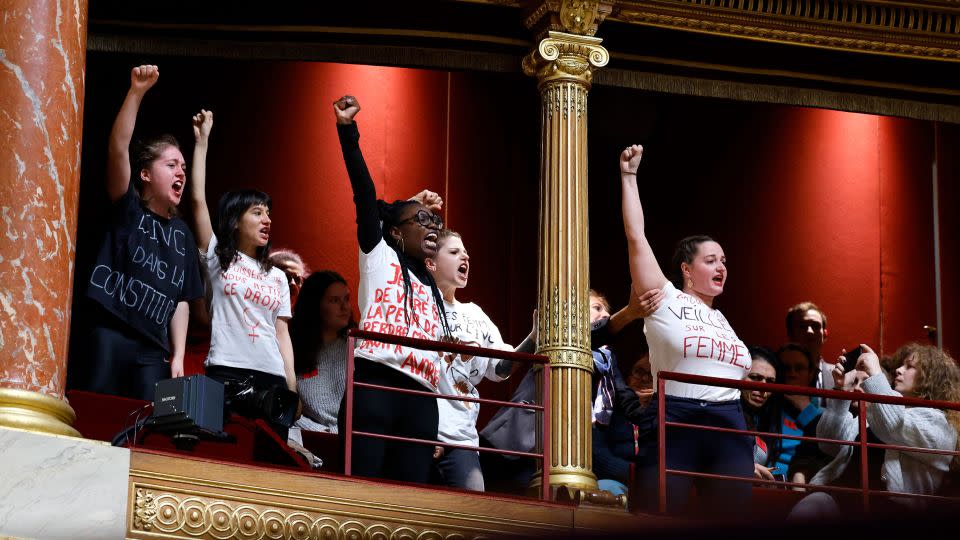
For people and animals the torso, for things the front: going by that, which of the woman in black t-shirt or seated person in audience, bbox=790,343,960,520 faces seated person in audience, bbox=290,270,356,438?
seated person in audience, bbox=790,343,960,520

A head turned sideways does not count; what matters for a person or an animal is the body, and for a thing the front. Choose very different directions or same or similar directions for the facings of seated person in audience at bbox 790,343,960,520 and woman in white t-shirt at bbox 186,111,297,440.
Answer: very different directions

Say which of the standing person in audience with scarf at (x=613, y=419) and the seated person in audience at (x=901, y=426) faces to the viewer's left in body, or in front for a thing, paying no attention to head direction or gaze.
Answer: the seated person in audience at (x=901, y=426)

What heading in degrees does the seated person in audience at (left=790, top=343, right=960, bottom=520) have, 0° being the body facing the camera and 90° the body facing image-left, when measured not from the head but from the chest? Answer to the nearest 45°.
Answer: approximately 90°

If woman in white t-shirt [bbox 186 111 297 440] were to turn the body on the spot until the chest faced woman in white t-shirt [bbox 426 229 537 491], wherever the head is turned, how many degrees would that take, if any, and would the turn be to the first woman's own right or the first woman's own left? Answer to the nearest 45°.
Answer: approximately 45° to the first woman's own left

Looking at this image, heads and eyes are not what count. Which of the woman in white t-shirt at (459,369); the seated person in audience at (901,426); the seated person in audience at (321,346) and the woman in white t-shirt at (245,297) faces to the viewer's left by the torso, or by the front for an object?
the seated person in audience at (901,426)

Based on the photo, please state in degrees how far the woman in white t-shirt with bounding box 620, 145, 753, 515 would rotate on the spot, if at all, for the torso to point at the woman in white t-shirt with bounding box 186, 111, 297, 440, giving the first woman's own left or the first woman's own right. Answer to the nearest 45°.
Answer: approximately 135° to the first woman's own right

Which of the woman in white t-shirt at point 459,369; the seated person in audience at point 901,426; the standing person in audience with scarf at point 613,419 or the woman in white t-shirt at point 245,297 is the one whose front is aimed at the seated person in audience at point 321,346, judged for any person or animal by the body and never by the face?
the seated person in audience at point 901,426

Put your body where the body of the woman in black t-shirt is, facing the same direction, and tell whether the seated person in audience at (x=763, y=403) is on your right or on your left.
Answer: on your left

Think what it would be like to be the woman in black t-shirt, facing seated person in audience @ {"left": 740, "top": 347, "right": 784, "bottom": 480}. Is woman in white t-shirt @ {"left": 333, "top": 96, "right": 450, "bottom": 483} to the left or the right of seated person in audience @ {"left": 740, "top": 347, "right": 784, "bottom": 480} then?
right

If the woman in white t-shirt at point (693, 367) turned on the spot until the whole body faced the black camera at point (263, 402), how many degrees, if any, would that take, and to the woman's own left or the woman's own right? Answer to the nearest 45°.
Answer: approximately 90° to the woman's own right

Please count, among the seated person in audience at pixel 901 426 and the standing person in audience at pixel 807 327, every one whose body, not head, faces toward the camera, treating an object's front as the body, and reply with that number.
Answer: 1
